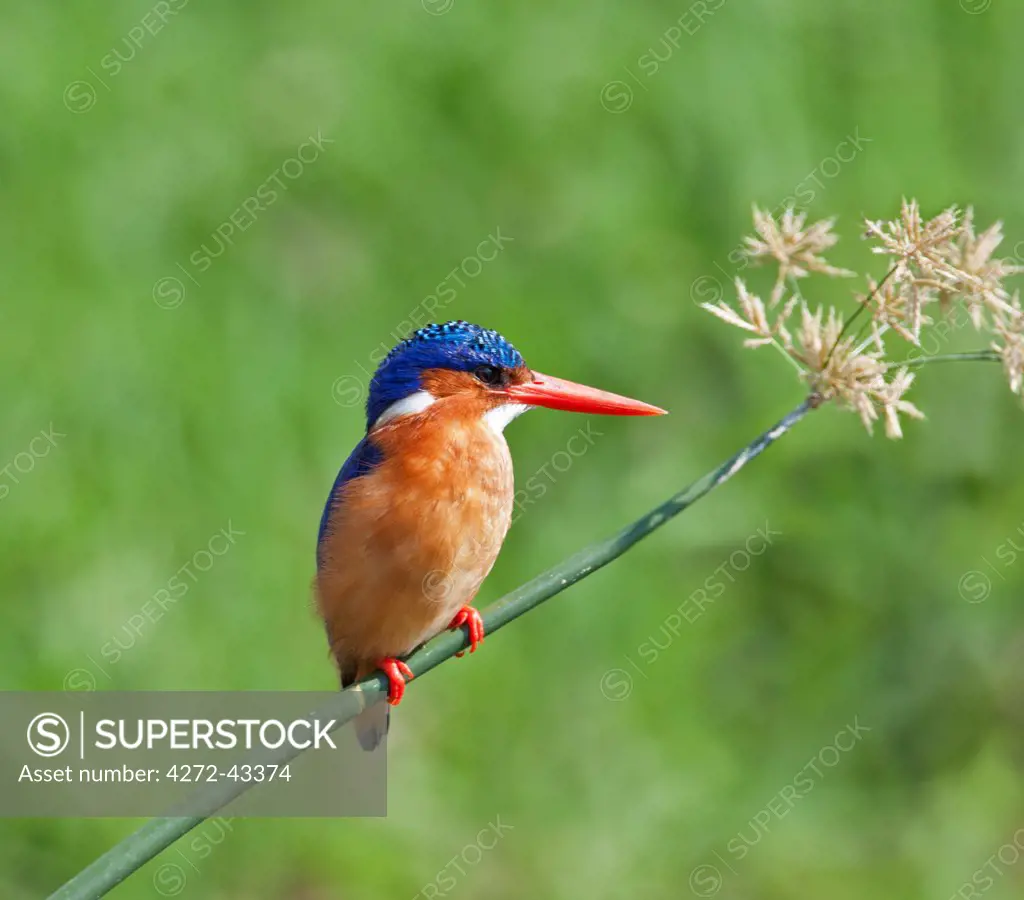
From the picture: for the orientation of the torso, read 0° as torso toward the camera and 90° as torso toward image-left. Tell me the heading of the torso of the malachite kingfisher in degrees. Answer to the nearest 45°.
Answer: approximately 315°
